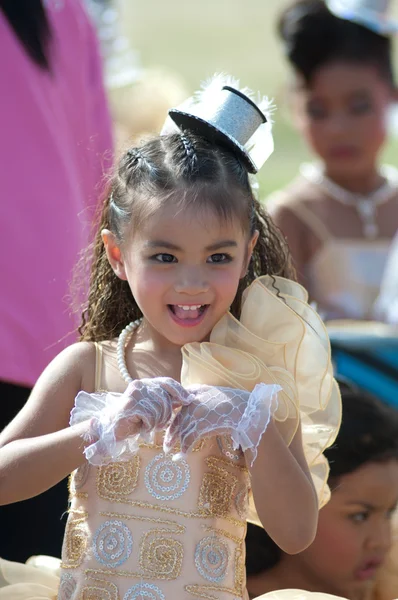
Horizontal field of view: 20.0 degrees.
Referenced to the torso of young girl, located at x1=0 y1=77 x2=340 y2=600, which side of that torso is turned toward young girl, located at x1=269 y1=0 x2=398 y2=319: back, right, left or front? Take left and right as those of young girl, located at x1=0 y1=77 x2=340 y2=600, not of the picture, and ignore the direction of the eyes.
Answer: back

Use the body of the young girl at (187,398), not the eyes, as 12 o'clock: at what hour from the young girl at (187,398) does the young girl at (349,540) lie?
the young girl at (349,540) is roughly at 7 o'clock from the young girl at (187,398).
